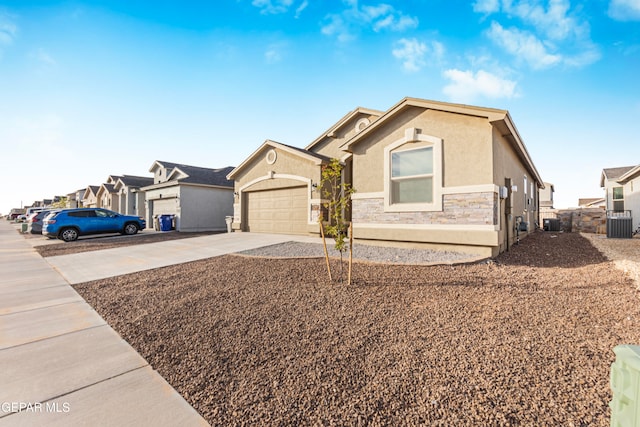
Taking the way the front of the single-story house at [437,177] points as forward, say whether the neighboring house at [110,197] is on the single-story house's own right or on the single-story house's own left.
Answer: on the single-story house's own right

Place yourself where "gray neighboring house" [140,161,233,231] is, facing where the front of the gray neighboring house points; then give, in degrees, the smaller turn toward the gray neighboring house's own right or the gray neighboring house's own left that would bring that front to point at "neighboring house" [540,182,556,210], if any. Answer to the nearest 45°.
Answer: approximately 135° to the gray neighboring house's own left

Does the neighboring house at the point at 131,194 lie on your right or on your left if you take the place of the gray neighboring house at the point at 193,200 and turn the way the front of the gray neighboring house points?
on your right

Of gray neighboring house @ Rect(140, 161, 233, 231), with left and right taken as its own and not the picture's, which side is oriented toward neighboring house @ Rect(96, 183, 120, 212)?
right

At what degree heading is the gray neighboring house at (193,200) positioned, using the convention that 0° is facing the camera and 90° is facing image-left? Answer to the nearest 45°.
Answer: approximately 45°

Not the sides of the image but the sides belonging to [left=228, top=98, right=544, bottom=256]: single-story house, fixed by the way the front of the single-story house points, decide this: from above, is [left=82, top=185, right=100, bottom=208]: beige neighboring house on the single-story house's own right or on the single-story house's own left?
on the single-story house's own right

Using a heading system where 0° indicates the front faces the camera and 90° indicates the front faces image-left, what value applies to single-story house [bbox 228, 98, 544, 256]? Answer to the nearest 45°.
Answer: approximately 45°

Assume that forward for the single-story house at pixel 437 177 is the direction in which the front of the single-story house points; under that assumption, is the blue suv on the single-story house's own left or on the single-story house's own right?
on the single-story house's own right
